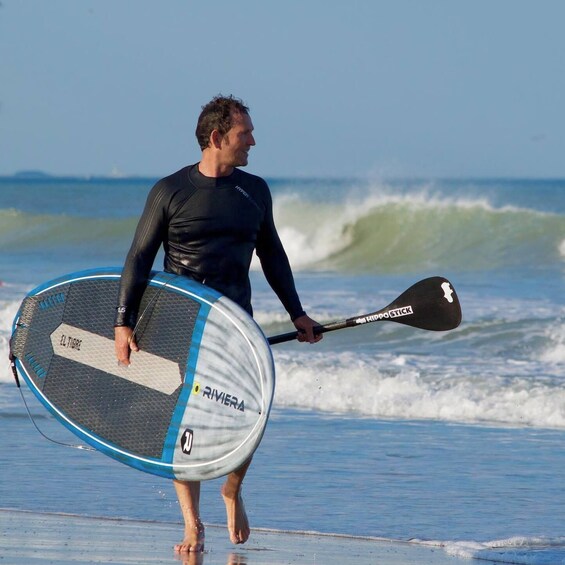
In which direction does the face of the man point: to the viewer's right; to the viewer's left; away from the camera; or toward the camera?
to the viewer's right

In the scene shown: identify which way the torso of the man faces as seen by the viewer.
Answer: toward the camera
